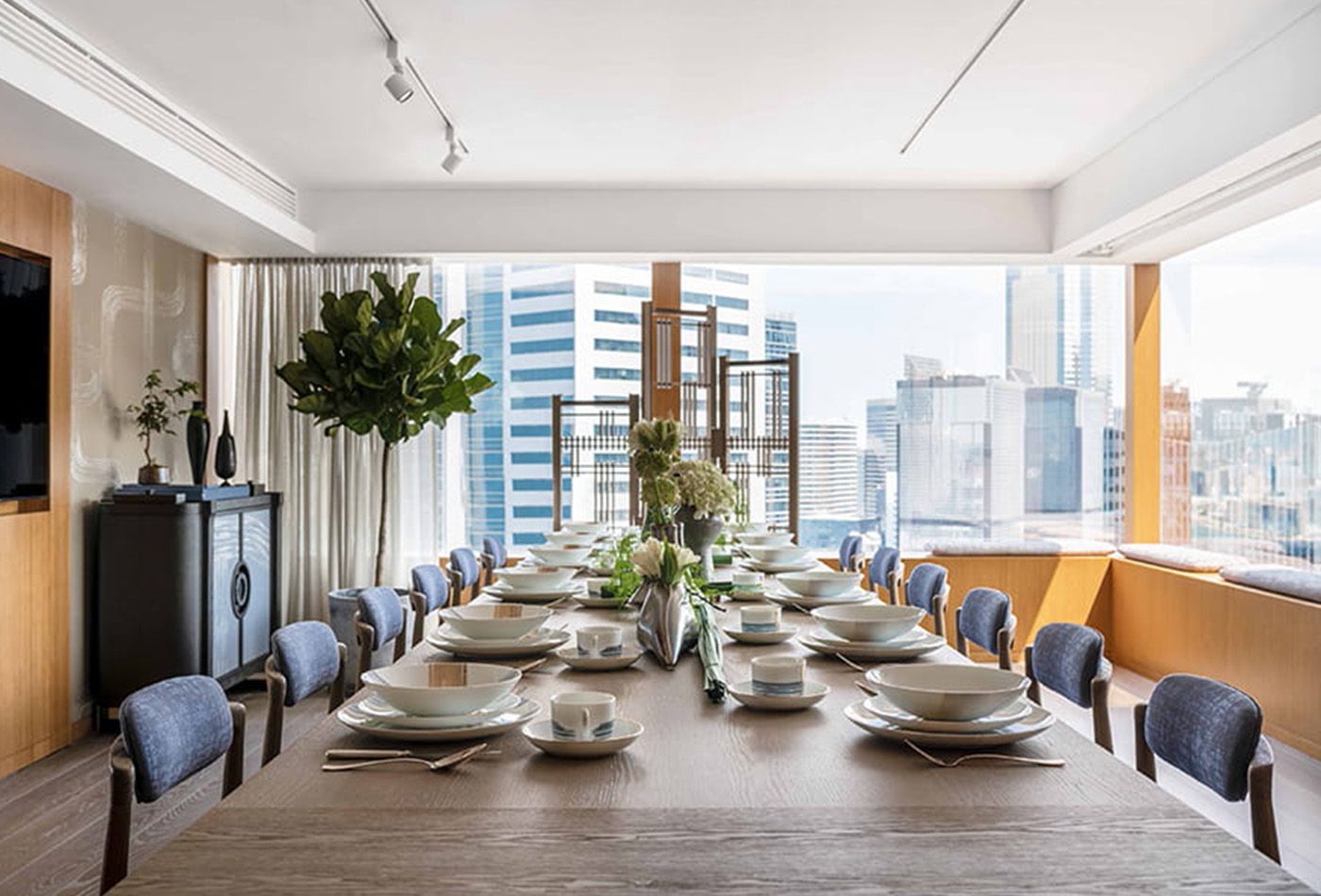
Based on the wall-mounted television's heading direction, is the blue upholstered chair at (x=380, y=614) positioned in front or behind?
in front

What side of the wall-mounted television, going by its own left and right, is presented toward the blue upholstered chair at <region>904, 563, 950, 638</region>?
front

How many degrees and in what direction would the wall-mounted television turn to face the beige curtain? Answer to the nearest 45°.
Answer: approximately 90° to its left

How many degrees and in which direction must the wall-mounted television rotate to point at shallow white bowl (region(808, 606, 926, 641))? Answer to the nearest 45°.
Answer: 0° — it already faces it

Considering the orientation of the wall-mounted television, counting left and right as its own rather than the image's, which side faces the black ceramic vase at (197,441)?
left

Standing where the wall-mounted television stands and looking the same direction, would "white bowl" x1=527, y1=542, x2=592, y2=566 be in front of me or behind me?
in front

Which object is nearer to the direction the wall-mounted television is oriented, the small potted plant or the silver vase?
the silver vase

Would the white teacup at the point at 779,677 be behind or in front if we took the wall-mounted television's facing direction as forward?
in front

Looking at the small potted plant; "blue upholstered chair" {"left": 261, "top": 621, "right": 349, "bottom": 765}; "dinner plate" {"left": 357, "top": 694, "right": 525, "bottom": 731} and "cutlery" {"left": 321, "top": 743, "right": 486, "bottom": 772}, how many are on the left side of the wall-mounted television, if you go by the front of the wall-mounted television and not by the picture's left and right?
1

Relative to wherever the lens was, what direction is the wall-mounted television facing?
facing the viewer and to the right of the viewer
